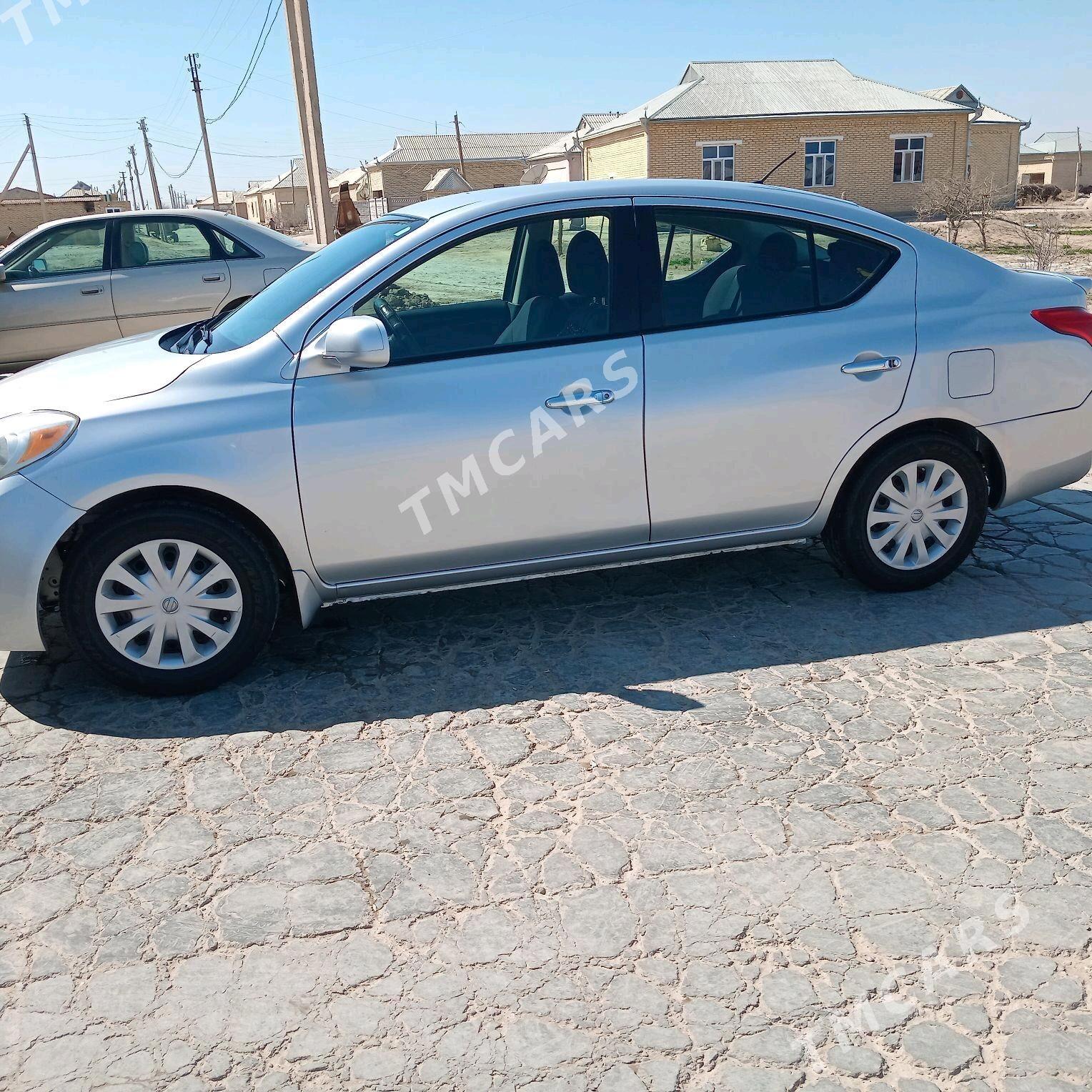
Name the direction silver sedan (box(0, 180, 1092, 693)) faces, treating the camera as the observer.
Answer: facing to the left of the viewer

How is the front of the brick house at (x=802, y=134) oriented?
toward the camera

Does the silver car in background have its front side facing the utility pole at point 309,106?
no

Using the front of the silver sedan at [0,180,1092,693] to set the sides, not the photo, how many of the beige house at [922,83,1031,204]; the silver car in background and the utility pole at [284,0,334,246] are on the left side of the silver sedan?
0

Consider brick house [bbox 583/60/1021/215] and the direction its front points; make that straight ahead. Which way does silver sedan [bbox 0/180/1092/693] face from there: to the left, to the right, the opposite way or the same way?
to the right

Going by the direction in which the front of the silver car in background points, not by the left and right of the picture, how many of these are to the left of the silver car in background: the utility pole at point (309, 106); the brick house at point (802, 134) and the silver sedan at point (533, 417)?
1

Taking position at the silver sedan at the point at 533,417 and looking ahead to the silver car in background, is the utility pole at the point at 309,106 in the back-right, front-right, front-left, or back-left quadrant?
front-right

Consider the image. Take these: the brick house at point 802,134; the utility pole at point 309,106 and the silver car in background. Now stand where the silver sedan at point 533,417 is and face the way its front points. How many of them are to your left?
0

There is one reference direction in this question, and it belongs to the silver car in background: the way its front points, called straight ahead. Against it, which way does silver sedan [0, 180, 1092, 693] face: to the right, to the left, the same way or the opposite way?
the same way

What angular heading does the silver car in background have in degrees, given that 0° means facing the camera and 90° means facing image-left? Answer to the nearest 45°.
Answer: approximately 90°

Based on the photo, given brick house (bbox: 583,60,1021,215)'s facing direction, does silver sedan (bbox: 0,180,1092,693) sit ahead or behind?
ahead

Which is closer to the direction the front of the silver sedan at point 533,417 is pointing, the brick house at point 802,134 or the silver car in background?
the silver car in background

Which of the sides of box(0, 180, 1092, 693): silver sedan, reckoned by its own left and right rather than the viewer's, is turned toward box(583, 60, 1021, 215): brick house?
right

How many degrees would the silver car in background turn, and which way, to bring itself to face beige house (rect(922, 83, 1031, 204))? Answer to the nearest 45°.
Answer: approximately 135° to its right

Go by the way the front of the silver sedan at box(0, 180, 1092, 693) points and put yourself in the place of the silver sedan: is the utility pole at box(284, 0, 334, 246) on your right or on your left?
on your right

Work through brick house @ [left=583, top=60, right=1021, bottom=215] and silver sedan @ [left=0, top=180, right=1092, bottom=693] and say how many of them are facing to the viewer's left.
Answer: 1

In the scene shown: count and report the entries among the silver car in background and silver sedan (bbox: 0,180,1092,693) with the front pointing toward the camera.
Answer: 0
